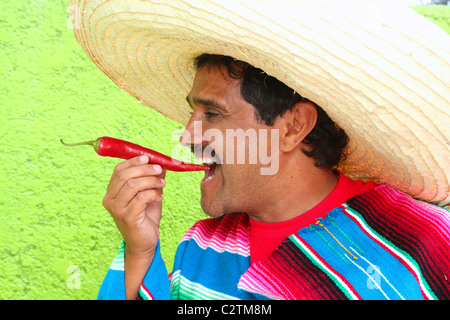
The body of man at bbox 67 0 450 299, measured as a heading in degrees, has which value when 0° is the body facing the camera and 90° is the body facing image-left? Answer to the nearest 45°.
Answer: approximately 45°

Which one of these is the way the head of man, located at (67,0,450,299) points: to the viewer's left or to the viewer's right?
to the viewer's left
